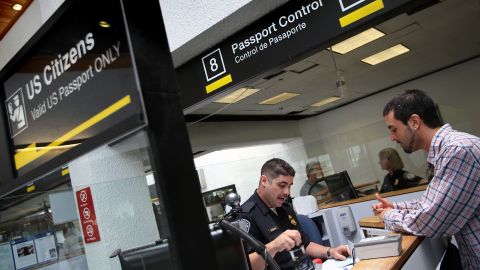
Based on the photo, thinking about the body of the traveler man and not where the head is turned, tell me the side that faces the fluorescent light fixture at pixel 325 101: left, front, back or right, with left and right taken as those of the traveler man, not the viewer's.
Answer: right

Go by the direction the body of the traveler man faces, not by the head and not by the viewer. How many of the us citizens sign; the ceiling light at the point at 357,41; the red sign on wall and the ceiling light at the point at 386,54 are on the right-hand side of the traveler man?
2

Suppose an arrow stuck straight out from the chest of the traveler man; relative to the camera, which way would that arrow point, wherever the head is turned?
to the viewer's left

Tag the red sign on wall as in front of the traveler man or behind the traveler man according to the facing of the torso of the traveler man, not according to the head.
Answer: in front

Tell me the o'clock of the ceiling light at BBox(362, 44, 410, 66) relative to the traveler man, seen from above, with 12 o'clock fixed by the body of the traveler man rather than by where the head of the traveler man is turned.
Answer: The ceiling light is roughly at 3 o'clock from the traveler man.

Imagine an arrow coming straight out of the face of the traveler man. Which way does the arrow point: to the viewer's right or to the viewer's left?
to the viewer's left

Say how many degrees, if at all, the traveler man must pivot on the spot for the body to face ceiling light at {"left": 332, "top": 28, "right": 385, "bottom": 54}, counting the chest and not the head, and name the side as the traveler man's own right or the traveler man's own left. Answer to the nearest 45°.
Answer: approximately 90° to the traveler man's own right
